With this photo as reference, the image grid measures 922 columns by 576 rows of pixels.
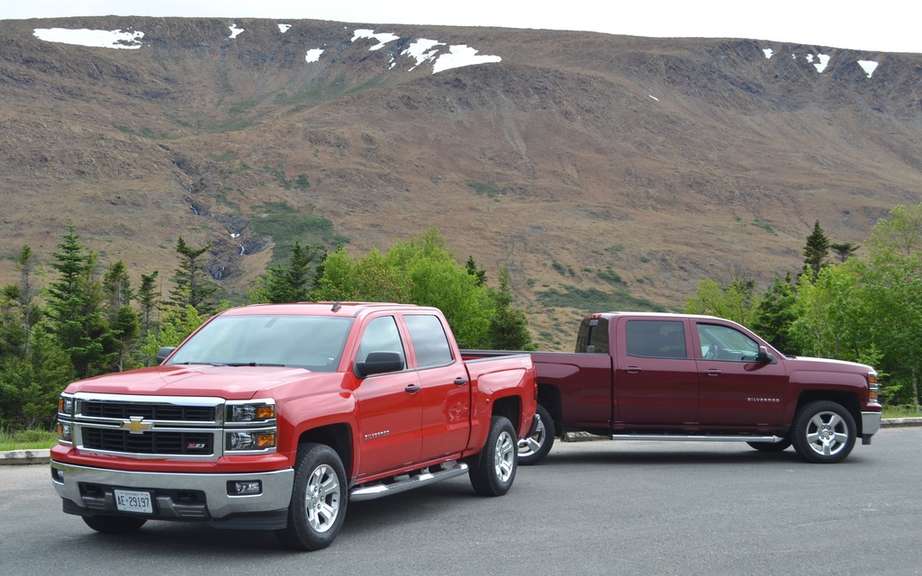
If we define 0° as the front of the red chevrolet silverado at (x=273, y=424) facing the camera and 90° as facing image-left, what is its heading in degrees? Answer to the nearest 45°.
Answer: approximately 45°

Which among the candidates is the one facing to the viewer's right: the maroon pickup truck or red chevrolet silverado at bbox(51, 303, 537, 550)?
the maroon pickup truck

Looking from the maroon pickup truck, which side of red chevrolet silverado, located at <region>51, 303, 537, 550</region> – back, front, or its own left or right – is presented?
back

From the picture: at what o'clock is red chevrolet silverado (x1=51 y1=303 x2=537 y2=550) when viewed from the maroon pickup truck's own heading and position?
The red chevrolet silverado is roughly at 4 o'clock from the maroon pickup truck.

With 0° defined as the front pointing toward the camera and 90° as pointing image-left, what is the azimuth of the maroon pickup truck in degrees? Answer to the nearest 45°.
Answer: approximately 270°

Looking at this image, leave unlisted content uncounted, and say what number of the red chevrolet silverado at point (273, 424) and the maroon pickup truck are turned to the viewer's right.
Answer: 1
